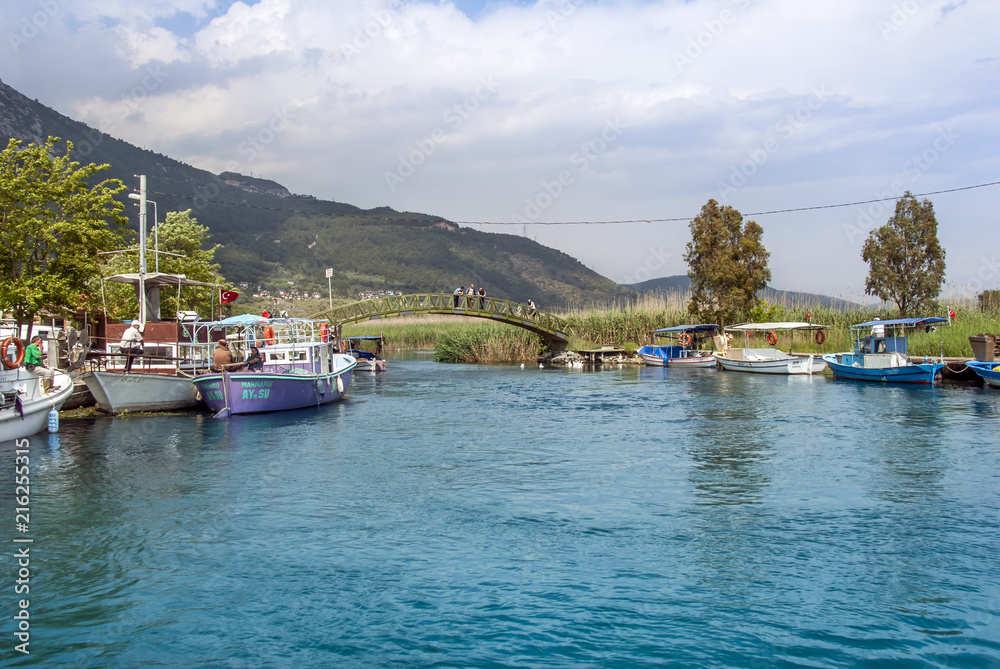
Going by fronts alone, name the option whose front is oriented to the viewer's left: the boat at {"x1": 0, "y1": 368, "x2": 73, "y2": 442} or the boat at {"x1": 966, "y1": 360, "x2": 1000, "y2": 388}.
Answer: the boat at {"x1": 966, "y1": 360, "x2": 1000, "y2": 388}

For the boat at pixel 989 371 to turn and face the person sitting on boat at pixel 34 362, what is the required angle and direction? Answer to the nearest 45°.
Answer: approximately 45° to its left

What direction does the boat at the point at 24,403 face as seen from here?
to the viewer's right

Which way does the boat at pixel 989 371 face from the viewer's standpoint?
to the viewer's left

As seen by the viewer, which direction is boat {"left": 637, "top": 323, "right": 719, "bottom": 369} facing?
to the viewer's left

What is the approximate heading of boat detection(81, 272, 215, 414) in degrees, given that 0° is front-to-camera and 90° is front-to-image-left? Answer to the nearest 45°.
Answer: approximately 45°
